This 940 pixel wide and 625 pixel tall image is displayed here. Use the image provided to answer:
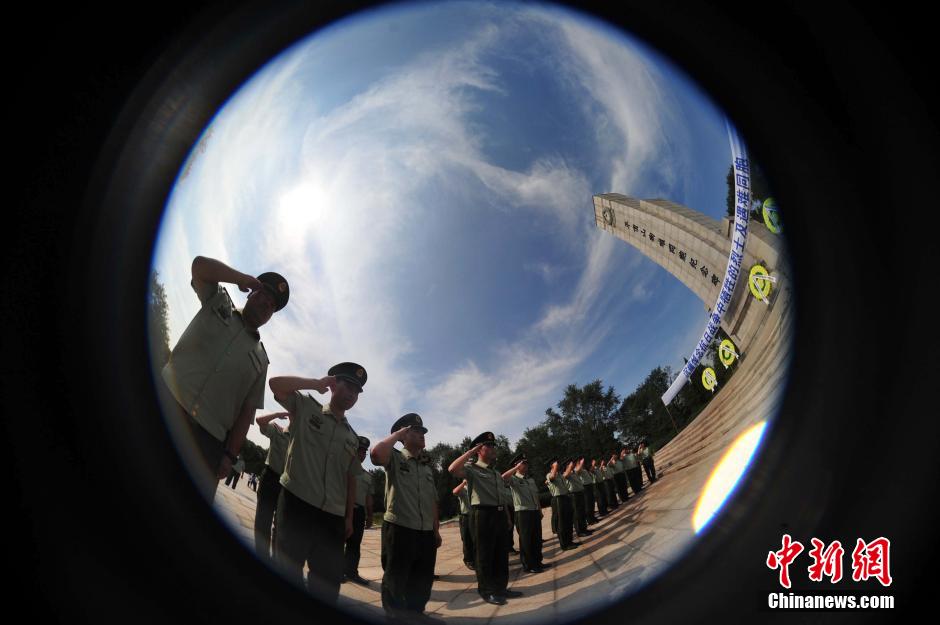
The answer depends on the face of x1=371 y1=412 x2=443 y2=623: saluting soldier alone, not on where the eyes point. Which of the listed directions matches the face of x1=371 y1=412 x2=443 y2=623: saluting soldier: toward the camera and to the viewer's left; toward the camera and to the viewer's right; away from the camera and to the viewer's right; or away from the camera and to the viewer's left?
toward the camera and to the viewer's right

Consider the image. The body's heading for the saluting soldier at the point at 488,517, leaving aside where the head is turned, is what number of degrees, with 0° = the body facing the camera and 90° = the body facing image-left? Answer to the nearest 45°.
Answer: approximately 315°

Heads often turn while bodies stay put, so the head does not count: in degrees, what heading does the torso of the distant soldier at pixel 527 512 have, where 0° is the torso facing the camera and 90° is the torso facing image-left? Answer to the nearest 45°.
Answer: approximately 315°

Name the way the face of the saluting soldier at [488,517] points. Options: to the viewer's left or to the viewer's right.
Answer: to the viewer's right
